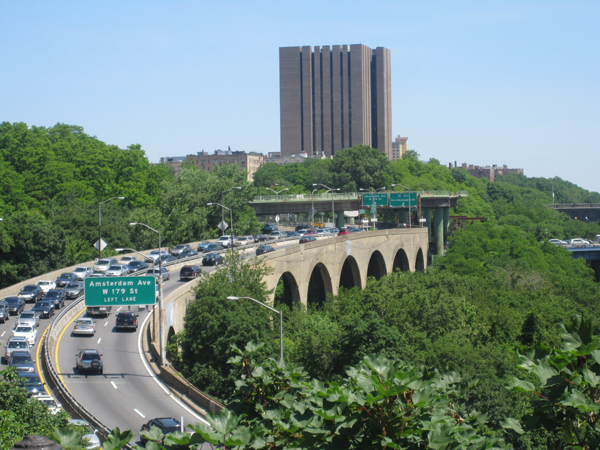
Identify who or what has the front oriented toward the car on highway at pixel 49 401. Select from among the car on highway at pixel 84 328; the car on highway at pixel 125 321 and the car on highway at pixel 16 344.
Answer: the car on highway at pixel 16 344

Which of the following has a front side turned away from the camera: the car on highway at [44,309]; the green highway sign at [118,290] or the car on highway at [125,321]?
the car on highway at [125,321]

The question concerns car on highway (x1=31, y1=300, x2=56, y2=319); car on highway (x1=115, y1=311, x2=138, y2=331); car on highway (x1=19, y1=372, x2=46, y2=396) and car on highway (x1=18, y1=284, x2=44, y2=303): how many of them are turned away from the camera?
1

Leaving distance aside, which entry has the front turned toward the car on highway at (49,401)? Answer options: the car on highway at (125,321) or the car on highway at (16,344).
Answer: the car on highway at (16,344)

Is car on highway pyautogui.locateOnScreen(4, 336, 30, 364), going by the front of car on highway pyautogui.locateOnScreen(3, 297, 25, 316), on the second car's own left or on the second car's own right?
on the second car's own left

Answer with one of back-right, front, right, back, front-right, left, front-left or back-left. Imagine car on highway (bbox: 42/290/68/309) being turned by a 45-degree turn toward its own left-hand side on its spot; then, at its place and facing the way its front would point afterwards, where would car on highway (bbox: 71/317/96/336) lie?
front

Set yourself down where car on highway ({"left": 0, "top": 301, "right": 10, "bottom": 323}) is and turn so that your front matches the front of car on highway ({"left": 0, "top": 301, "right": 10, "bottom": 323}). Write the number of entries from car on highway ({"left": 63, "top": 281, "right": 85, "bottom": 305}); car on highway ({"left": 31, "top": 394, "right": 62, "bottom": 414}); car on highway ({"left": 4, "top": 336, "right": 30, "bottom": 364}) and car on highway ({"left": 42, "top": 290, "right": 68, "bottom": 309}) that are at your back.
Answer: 2

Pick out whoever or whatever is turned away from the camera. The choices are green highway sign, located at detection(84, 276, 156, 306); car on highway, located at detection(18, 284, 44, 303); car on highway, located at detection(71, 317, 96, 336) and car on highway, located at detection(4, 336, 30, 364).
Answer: car on highway, located at detection(71, 317, 96, 336)

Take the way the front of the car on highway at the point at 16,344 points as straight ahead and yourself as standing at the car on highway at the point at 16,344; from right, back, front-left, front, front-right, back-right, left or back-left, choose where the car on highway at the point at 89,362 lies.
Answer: front-left

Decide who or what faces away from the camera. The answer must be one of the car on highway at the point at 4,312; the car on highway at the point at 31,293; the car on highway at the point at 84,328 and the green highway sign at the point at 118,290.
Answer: the car on highway at the point at 84,328

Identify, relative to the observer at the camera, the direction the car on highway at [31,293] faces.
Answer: facing the viewer and to the left of the viewer

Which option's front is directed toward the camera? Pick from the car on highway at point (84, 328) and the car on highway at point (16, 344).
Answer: the car on highway at point (16, 344)

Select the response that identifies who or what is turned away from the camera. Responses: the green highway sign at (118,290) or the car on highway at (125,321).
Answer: the car on highway

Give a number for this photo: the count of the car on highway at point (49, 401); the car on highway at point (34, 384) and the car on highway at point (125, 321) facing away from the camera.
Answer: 1

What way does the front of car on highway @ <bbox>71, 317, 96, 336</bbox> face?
away from the camera

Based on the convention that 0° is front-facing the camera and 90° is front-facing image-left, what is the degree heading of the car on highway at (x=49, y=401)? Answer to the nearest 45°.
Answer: approximately 315°

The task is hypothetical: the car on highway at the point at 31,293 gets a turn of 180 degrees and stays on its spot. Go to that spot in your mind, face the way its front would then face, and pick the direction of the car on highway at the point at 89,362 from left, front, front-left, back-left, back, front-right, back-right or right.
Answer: back-right

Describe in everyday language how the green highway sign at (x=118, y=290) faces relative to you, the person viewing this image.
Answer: facing the viewer

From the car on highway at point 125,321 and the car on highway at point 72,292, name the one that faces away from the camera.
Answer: the car on highway at point 125,321

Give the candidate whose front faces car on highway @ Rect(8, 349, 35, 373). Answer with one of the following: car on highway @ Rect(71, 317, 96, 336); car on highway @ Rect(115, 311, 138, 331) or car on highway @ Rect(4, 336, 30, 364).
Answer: car on highway @ Rect(4, 336, 30, 364)

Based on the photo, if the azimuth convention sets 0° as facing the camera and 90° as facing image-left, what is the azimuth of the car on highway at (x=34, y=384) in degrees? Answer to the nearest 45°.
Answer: approximately 315°

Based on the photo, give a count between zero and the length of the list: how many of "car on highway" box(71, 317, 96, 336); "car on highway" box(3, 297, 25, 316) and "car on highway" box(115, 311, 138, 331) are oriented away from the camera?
2
